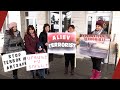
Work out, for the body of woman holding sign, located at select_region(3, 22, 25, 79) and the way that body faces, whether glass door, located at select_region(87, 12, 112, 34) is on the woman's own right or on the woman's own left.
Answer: on the woman's own left

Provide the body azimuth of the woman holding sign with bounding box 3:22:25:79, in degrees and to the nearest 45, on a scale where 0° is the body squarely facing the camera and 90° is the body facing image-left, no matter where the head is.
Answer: approximately 315°

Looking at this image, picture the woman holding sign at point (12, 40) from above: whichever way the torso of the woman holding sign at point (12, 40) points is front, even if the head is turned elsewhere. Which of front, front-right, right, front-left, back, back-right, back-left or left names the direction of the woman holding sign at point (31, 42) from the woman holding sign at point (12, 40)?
front-left
